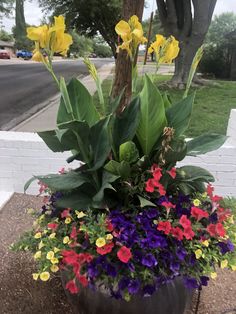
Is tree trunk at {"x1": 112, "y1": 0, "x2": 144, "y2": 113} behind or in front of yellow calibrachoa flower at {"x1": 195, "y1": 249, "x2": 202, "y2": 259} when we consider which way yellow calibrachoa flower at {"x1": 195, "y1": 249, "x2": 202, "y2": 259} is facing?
behind

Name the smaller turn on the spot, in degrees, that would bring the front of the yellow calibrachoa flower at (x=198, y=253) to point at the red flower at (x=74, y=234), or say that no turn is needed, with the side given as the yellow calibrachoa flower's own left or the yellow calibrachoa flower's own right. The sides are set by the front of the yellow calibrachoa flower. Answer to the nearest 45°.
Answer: approximately 90° to the yellow calibrachoa flower's own right

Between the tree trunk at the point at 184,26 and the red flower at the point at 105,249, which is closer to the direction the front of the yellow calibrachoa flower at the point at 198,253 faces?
the red flower

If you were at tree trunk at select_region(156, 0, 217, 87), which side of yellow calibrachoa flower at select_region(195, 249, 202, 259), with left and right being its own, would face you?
back

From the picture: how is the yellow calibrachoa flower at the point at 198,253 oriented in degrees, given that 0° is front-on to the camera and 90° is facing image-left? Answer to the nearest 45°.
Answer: approximately 0°

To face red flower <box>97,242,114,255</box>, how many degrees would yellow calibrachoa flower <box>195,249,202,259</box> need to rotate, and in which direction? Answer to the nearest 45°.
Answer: approximately 45° to its right

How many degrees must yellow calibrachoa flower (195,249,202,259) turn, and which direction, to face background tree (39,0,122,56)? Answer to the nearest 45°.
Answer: approximately 135° to its right

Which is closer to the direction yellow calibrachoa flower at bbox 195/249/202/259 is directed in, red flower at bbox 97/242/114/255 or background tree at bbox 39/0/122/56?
the red flower
